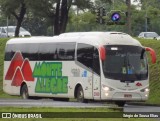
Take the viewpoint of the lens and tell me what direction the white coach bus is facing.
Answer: facing the viewer and to the right of the viewer
